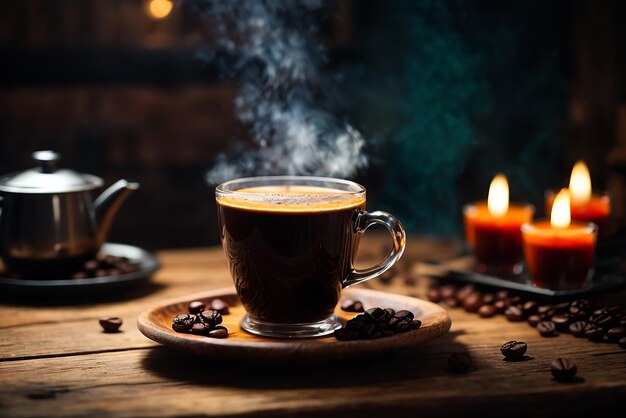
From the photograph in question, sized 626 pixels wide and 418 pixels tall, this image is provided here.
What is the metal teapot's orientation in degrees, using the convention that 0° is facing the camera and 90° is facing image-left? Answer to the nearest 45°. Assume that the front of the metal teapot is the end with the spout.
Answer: approximately 270°

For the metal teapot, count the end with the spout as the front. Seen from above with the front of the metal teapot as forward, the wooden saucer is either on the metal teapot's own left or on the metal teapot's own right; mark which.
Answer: on the metal teapot's own right

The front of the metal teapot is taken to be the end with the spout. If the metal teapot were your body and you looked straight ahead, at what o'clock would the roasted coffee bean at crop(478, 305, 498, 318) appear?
The roasted coffee bean is roughly at 1 o'clock from the metal teapot.

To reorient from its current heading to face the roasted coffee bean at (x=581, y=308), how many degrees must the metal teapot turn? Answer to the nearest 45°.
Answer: approximately 45° to its right

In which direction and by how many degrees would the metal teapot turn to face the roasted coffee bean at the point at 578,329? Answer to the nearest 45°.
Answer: approximately 45° to its right

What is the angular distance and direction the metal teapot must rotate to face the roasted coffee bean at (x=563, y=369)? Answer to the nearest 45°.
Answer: approximately 45° to its right

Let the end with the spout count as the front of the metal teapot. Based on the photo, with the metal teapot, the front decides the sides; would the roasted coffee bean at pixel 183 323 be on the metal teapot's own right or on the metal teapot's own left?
on the metal teapot's own right

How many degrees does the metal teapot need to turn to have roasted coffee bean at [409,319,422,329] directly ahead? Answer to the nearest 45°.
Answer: approximately 45° to its right

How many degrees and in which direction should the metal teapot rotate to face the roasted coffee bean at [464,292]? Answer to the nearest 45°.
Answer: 0° — it already faces it
